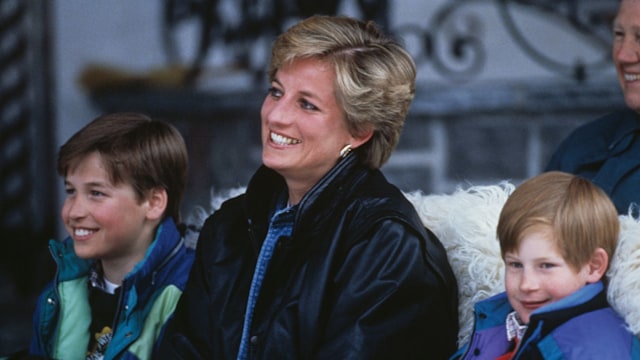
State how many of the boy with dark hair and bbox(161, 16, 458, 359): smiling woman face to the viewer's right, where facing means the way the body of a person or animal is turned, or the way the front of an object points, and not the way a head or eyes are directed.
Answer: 0

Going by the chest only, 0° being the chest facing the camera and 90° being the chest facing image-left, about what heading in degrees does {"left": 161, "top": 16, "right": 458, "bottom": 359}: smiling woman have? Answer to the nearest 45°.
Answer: approximately 45°

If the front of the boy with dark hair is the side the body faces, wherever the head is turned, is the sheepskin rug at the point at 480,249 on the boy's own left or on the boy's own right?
on the boy's own left

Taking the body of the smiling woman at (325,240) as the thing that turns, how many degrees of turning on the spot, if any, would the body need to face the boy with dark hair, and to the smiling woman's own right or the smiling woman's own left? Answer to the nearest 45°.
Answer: approximately 90° to the smiling woman's own right

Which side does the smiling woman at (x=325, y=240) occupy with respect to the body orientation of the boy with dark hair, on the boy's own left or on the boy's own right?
on the boy's own left

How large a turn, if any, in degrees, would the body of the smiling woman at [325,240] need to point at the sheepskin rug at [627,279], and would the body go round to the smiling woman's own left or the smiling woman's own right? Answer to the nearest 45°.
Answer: approximately 90° to the smiling woman's own left
